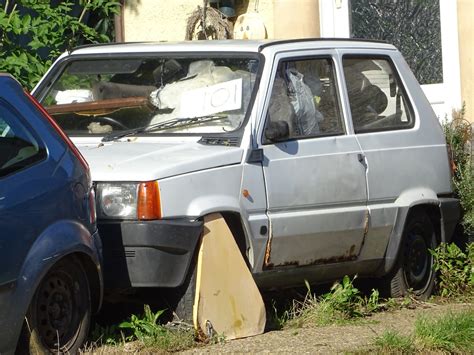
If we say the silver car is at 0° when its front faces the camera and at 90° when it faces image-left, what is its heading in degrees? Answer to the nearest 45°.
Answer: approximately 45°

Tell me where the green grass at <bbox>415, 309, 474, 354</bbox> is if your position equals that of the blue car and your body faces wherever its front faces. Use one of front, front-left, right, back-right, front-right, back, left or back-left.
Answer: back-left

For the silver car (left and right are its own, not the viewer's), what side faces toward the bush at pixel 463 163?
back

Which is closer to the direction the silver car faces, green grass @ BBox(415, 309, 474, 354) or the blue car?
the blue car

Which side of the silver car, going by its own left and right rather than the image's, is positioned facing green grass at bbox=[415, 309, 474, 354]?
left

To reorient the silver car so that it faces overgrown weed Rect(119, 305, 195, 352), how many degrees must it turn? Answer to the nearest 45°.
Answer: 0° — it already faces it

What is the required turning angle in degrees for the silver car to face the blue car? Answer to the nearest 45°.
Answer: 0° — it already faces it
